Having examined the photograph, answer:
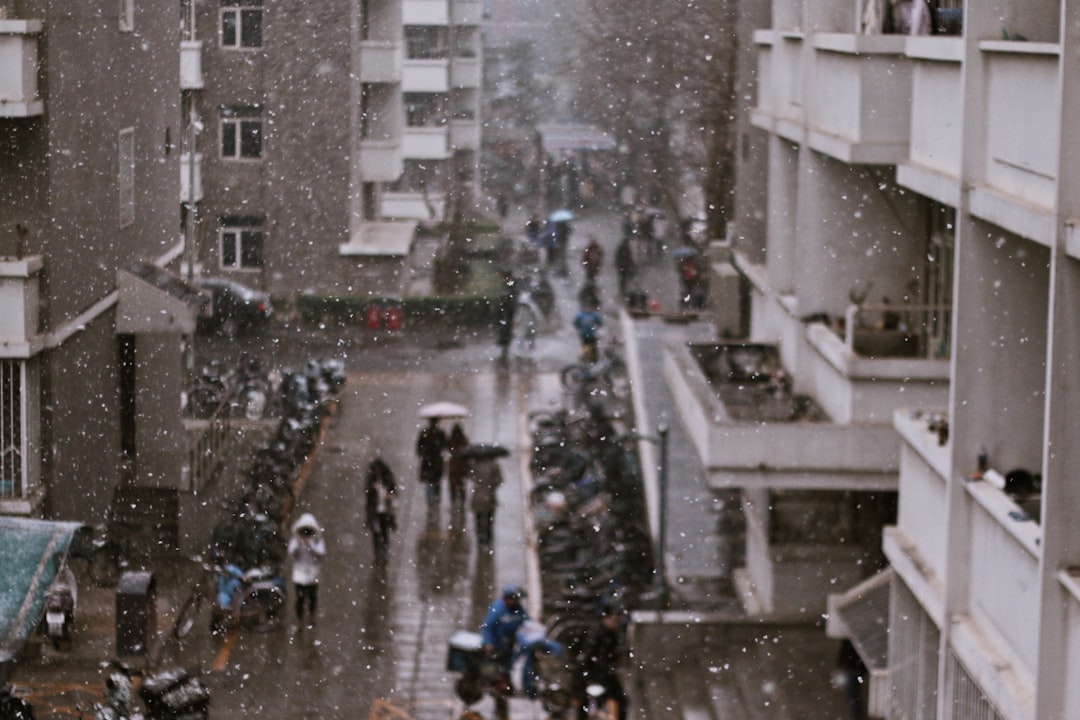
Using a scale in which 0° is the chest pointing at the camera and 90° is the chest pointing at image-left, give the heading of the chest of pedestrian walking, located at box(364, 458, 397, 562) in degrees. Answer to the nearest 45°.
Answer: approximately 0°

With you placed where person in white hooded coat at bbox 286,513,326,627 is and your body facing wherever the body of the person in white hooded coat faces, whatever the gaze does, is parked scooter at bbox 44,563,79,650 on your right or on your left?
on your right

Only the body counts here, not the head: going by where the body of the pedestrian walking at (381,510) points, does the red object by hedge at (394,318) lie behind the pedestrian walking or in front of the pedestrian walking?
behind

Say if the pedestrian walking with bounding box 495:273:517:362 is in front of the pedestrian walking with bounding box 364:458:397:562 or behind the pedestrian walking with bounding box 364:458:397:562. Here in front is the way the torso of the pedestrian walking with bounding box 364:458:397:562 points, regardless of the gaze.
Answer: behind

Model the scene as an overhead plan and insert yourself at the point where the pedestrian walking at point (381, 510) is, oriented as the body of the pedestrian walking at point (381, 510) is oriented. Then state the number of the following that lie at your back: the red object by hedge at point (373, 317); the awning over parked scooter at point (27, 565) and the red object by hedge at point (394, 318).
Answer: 2
